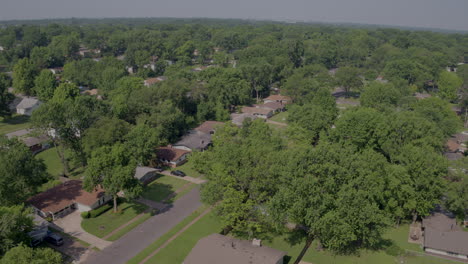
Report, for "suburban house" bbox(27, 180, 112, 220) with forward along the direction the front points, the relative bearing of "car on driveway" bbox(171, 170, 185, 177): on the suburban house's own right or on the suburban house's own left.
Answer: on the suburban house's own left

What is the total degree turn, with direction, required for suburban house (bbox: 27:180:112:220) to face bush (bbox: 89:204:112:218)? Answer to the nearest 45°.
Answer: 0° — it already faces it

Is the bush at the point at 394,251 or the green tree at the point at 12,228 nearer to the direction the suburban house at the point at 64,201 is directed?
the bush

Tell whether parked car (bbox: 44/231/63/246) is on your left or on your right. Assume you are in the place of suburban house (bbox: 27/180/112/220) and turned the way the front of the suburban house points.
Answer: on your right

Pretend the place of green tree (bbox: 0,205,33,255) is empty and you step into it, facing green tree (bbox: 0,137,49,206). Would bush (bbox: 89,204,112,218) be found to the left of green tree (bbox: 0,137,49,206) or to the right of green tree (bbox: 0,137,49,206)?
right

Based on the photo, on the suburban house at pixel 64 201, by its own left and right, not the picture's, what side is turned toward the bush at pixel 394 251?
front

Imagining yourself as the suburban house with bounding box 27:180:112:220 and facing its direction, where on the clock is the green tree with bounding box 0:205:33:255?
The green tree is roughly at 2 o'clock from the suburban house.
